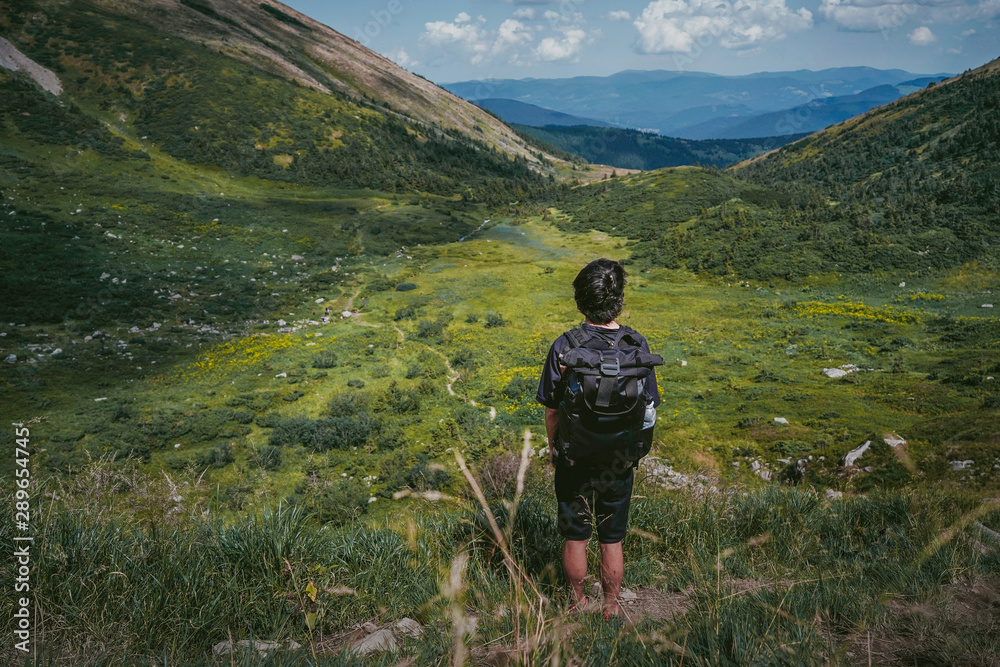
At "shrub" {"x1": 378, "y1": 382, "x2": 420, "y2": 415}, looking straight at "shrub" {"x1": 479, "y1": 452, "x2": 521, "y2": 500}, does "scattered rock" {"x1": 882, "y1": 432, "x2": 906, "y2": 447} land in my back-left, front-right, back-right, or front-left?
front-left

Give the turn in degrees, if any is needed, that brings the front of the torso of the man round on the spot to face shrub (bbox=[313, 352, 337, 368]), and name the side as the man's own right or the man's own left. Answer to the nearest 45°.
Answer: approximately 45° to the man's own left

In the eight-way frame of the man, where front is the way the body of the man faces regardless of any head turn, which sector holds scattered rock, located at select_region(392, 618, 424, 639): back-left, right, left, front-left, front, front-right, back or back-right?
back-left

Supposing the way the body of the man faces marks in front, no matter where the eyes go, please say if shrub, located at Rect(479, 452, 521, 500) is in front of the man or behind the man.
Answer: in front

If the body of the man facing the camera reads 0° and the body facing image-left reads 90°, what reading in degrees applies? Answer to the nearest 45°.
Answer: approximately 180°

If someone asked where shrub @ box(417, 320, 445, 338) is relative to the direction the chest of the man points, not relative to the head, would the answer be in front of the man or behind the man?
in front

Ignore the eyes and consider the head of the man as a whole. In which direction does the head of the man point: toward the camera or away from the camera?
away from the camera

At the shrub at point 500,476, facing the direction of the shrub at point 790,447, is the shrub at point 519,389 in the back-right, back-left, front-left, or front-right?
front-left

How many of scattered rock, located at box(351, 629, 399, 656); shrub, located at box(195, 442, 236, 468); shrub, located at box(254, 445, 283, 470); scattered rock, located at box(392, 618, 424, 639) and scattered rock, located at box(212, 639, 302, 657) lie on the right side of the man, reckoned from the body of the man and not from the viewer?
0

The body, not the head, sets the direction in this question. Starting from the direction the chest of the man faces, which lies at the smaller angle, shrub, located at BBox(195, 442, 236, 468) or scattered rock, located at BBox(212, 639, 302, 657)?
the shrub

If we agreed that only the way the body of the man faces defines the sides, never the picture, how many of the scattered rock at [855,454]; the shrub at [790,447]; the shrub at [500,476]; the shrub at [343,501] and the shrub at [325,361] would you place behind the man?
0

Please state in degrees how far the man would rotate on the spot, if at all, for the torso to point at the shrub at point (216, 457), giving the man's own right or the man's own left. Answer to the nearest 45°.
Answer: approximately 45° to the man's own left

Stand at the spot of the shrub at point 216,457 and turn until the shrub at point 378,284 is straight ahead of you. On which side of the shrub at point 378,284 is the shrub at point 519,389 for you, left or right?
right
